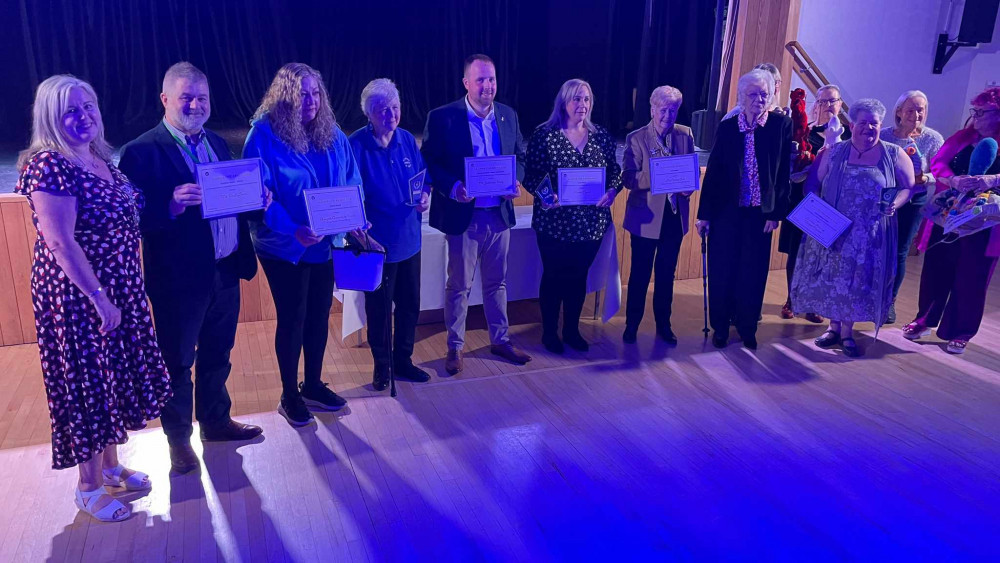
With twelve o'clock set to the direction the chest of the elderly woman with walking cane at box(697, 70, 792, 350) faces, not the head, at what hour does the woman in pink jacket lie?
The woman in pink jacket is roughly at 8 o'clock from the elderly woman with walking cane.

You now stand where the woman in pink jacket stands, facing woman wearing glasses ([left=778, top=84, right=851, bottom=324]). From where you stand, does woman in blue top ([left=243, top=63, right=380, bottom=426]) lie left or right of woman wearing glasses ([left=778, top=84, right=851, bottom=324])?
left

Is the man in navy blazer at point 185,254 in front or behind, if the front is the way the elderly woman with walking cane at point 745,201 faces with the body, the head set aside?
in front

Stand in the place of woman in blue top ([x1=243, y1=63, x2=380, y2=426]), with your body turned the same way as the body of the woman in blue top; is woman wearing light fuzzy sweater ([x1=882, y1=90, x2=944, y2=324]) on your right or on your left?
on your left

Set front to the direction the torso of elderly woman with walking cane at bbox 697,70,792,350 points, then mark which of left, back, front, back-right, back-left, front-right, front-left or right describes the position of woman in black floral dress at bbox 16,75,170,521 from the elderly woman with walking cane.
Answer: front-right

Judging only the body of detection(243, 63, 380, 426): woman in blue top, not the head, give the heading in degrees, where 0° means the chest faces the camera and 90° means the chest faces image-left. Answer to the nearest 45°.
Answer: approximately 315°

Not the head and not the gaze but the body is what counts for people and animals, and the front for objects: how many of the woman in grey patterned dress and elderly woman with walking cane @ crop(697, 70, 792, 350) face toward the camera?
2

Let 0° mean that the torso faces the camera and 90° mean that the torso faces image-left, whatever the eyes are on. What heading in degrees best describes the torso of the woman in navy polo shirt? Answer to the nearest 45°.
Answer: approximately 315°
